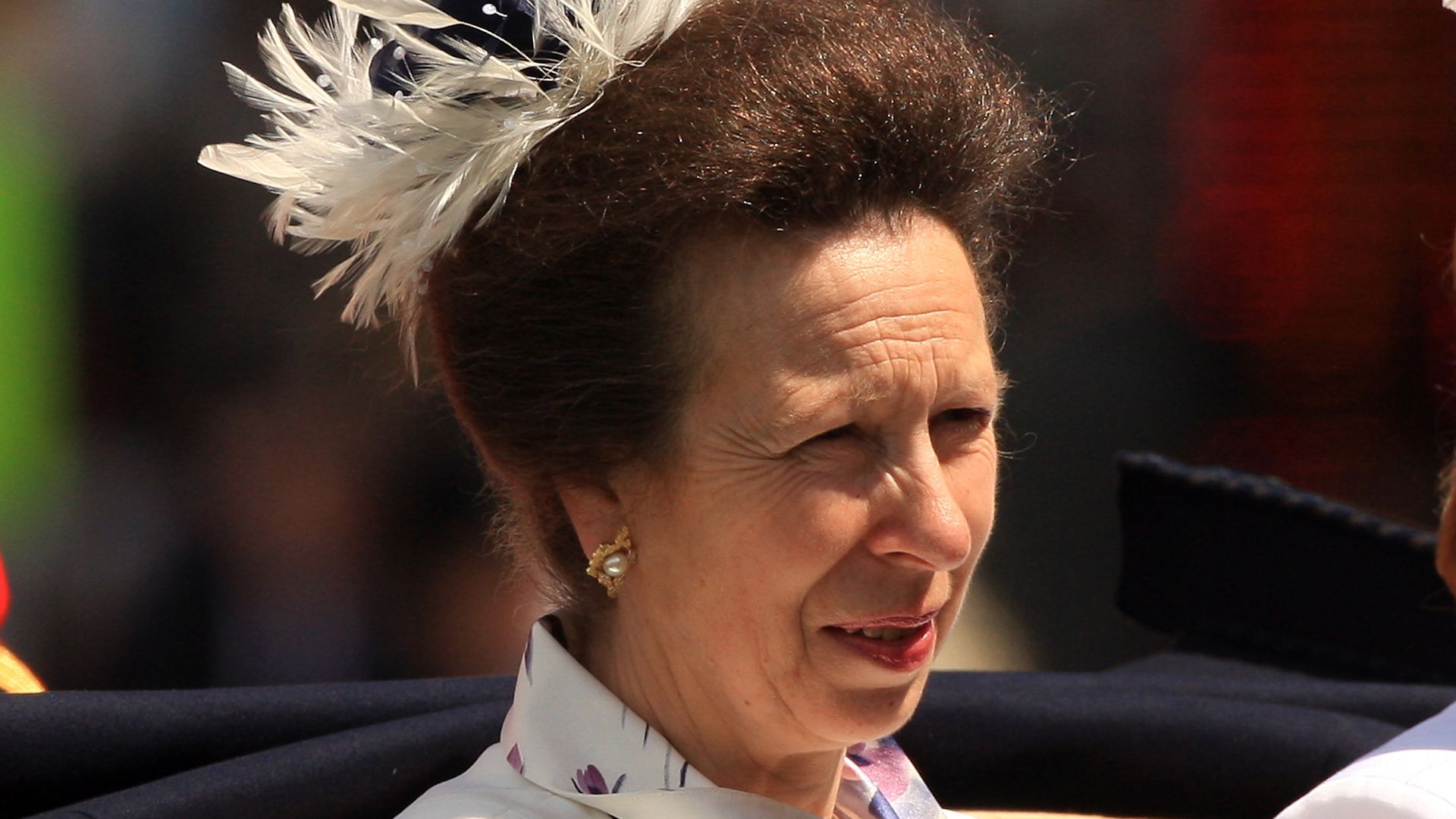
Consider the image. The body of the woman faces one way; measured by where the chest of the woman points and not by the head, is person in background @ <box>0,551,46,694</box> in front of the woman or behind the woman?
behind

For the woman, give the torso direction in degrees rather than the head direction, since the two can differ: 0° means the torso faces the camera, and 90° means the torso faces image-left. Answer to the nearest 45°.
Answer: approximately 315°
